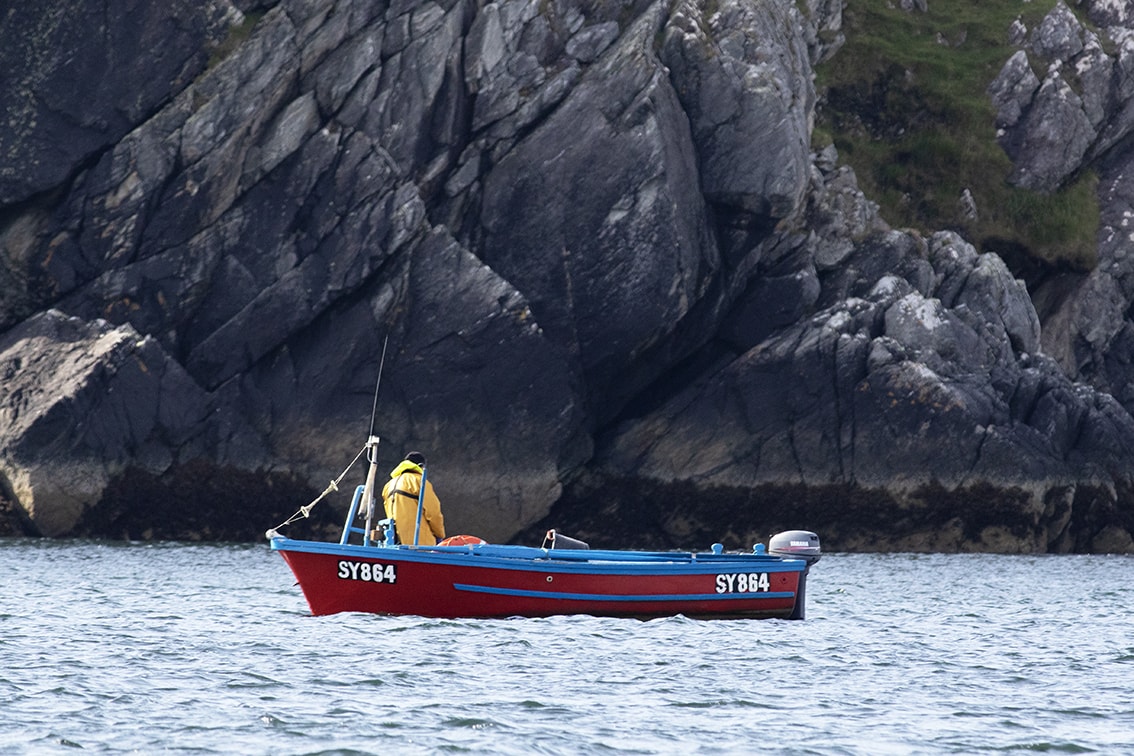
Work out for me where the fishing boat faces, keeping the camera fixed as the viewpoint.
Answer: facing to the left of the viewer
